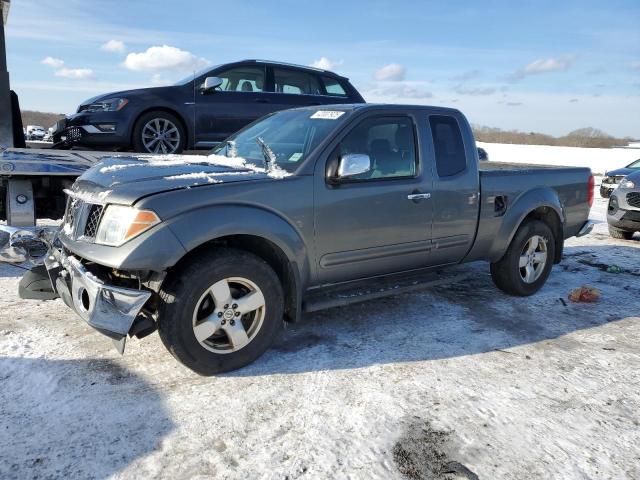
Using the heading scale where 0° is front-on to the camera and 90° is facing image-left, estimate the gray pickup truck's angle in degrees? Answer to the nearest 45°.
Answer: approximately 45°

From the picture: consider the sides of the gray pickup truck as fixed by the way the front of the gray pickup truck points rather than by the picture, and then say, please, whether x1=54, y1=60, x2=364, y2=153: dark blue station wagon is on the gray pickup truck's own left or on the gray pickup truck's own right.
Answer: on the gray pickup truck's own right

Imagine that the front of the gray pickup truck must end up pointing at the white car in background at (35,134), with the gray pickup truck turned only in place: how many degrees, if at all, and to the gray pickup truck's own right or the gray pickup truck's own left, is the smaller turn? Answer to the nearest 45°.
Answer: approximately 90° to the gray pickup truck's own right

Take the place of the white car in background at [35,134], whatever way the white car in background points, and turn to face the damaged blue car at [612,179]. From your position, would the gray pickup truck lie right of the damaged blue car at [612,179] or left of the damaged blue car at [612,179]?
right

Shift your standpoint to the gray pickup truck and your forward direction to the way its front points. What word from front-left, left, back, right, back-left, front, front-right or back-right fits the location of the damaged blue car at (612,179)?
back

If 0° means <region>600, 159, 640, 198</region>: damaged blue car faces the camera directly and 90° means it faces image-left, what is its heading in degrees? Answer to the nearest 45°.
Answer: approximately 45°

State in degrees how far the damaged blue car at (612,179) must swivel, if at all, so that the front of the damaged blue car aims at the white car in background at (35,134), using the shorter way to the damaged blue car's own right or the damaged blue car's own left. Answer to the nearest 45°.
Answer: approximately 45° to the damaged blue car's own right
